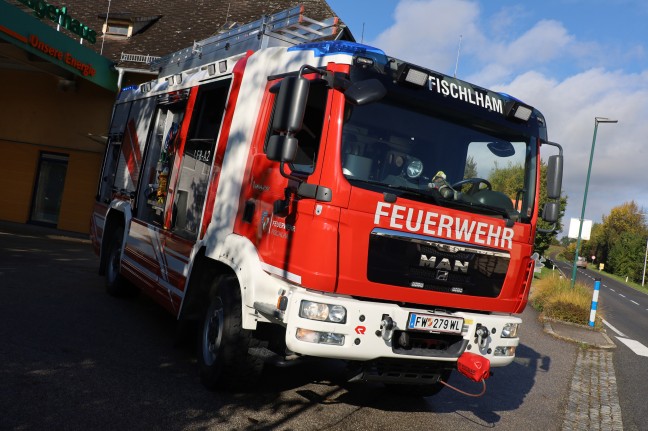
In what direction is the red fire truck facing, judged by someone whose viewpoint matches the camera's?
facing the viewer and to the right of the viewer

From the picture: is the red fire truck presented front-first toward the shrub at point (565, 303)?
no
